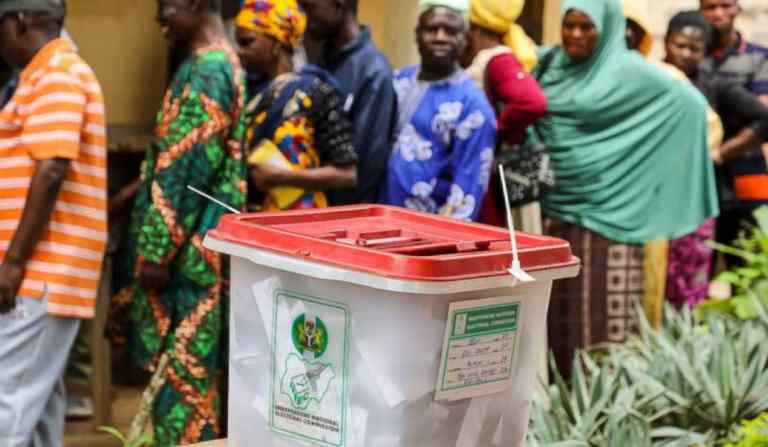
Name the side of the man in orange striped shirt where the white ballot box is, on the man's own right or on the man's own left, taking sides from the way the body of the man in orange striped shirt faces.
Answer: on the man's own left

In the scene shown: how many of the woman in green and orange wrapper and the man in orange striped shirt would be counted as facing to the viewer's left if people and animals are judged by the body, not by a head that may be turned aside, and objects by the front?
2

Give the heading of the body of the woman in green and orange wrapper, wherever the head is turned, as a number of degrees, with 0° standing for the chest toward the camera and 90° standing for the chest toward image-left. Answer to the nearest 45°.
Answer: approximately 90°

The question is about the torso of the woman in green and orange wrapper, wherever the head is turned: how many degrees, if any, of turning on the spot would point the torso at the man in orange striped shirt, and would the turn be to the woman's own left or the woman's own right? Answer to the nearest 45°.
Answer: approximately 45° to the woman's own left

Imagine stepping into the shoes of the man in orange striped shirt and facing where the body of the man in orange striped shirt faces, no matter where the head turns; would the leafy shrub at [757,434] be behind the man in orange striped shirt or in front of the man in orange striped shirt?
behind

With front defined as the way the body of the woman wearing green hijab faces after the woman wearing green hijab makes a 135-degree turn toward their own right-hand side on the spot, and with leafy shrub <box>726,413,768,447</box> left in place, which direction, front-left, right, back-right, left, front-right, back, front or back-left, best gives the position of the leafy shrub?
back

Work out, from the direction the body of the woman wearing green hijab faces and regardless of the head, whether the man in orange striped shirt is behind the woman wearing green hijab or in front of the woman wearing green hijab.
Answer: in front
